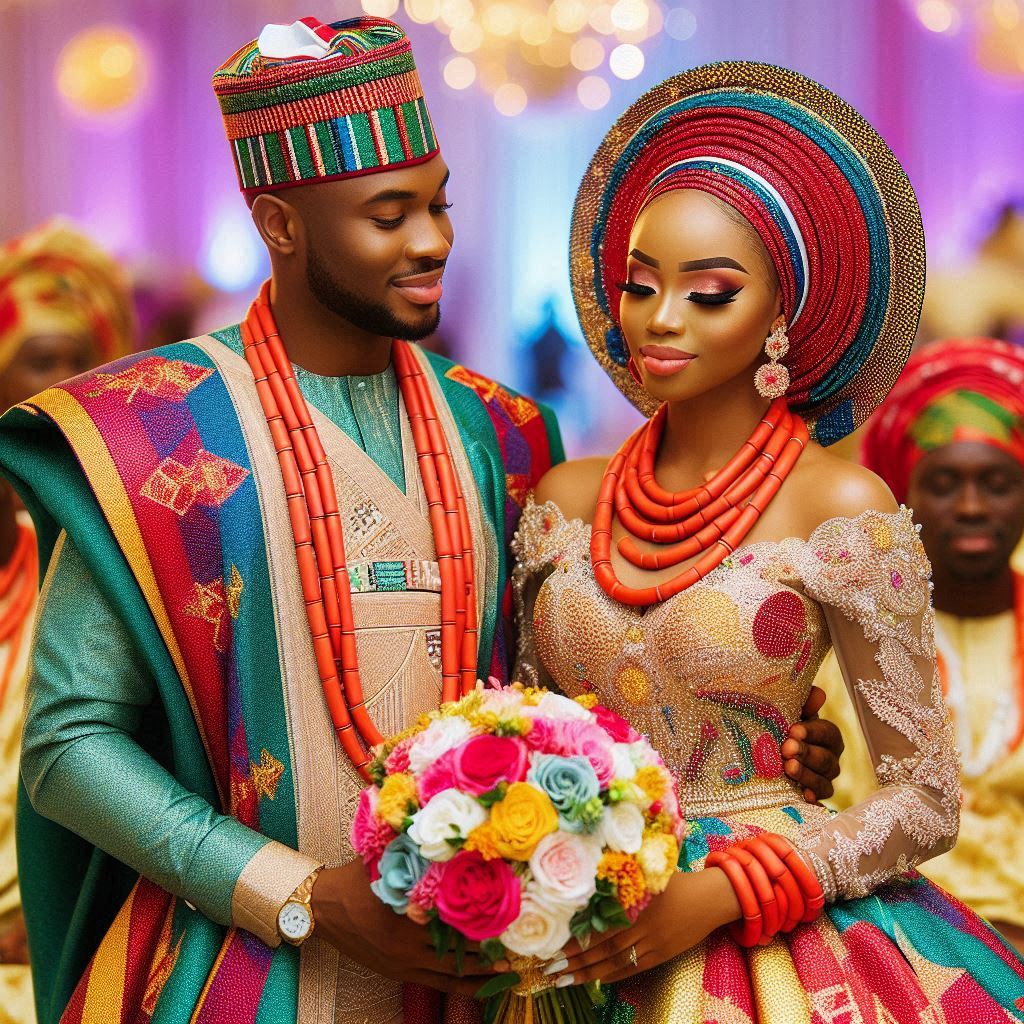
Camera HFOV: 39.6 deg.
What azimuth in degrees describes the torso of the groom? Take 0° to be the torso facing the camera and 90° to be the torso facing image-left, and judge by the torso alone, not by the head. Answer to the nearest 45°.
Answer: approximately 315°

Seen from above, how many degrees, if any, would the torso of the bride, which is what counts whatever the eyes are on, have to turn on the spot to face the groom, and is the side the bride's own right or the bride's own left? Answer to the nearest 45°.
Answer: approximately 45° to the bride's own right

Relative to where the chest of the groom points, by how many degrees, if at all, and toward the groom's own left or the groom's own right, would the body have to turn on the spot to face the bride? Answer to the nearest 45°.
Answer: approximately 45° to the groom's own left

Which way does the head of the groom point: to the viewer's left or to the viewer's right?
to the viewer's right

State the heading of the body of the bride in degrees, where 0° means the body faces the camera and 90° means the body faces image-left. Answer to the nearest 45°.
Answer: approximately 45°
